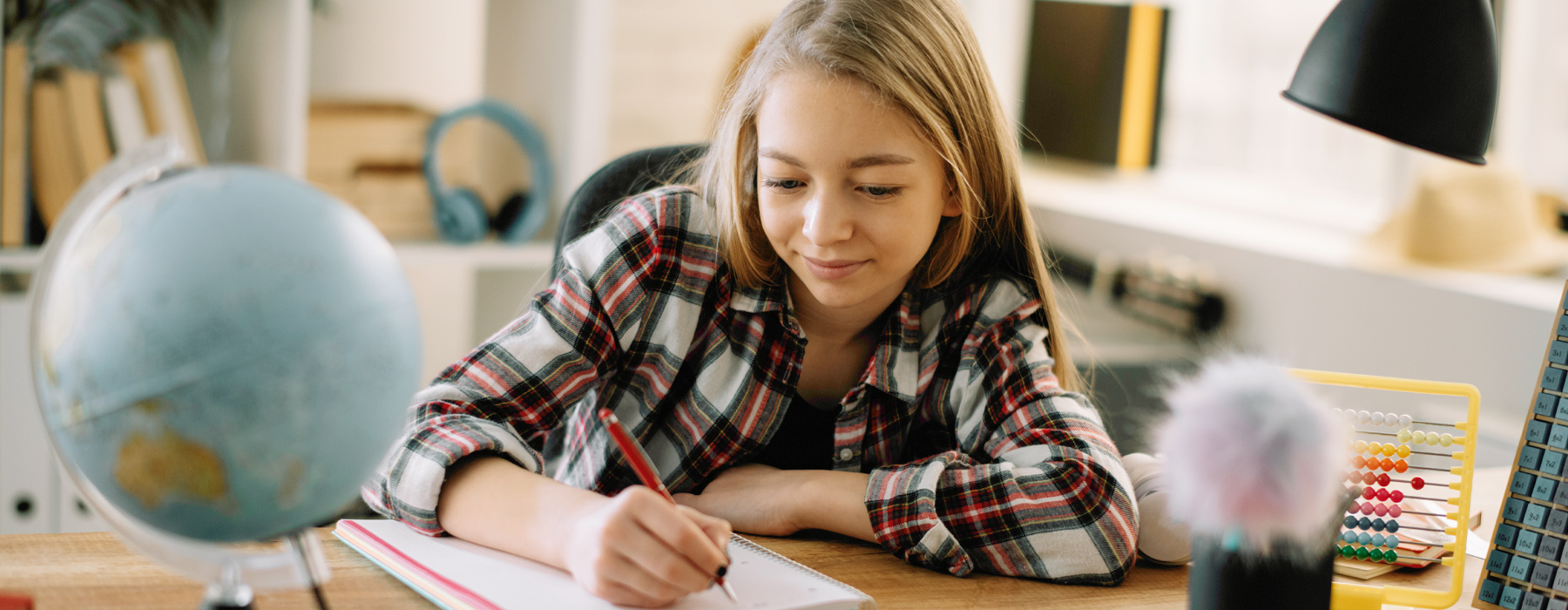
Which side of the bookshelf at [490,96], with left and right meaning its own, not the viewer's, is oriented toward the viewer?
front

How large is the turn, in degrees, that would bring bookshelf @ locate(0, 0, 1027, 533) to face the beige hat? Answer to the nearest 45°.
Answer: approximately 90° to its left

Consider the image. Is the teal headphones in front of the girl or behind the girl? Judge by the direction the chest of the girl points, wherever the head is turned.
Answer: behind

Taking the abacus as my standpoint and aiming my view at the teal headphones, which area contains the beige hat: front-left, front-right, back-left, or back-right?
front-right

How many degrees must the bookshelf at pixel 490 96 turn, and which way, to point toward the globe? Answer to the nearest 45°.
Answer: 0° — it already faces it

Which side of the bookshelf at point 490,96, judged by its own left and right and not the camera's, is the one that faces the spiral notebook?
front

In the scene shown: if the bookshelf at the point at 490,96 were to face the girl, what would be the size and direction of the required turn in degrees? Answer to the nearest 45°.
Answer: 0° — it already faces them

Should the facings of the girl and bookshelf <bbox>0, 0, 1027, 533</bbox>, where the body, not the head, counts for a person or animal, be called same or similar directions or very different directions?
same or similar directions

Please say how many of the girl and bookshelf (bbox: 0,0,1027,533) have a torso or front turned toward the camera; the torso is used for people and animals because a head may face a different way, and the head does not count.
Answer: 2

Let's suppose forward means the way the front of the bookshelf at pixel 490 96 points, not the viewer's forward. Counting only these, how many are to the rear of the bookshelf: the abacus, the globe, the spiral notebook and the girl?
0

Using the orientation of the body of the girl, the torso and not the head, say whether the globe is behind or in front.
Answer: in front

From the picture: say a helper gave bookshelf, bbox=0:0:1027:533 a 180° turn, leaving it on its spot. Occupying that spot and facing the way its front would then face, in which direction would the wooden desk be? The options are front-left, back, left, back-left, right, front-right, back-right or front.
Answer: back

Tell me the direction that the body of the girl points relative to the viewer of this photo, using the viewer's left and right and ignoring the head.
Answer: facing the viewer
